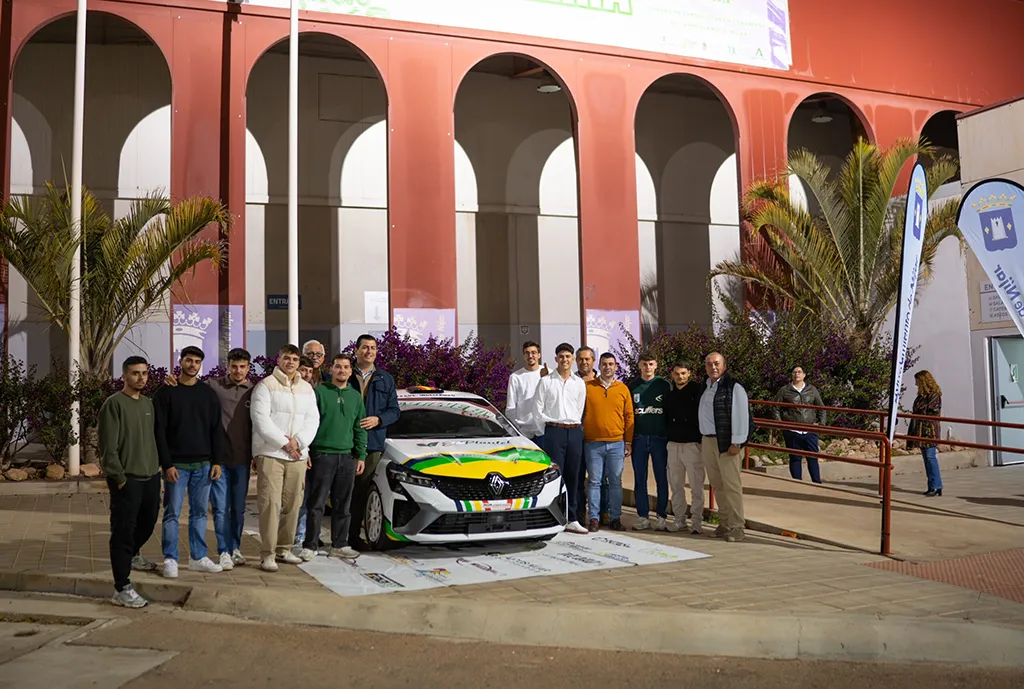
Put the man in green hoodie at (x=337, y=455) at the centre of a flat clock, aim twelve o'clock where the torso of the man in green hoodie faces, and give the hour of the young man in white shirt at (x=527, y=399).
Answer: The young man in white shirt is roughly at 8 o'clock from the man in green hoodie.

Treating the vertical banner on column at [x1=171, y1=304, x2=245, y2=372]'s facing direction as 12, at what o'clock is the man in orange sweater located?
The man in orange sweater is roughly at 11 o'clock from the vertical banner on column.

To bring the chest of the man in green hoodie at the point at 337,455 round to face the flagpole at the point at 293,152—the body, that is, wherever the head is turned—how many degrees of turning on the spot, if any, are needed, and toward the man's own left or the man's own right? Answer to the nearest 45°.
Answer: approximately 180°

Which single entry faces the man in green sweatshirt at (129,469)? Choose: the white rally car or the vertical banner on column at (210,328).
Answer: the vertical banner on column

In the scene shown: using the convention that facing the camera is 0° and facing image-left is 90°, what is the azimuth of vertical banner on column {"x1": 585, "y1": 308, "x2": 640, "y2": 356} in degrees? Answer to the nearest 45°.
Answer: approximately 0°

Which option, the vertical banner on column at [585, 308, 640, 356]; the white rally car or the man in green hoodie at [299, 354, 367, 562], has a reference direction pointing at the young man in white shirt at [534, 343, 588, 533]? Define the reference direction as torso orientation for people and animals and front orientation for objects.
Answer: the vertical banner on column

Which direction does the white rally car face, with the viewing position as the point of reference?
facing the viewer and to the right of the viewer

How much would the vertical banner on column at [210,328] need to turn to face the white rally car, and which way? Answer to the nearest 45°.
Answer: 0° — it already faces it

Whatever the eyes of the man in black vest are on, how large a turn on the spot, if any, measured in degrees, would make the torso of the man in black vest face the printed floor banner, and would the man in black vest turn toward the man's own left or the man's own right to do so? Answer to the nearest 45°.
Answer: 0° — they already face it
